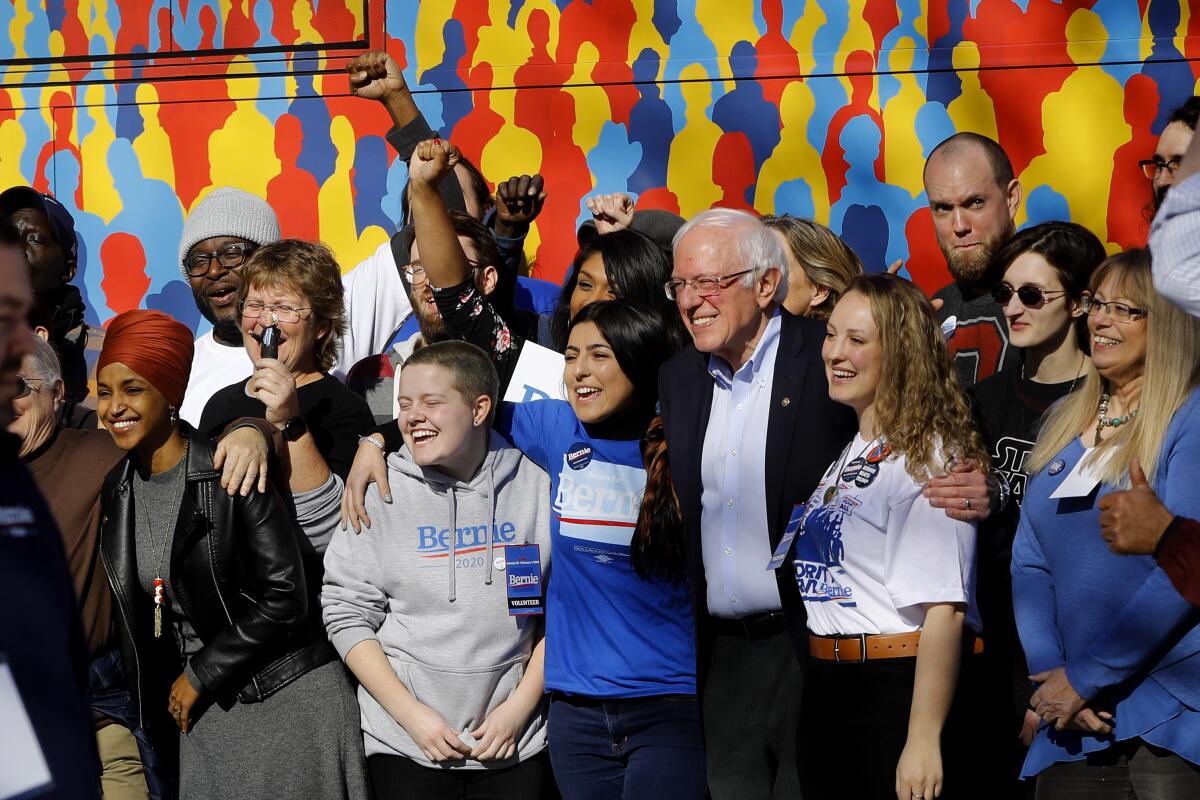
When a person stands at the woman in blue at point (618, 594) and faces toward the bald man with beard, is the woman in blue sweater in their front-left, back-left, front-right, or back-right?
front-right

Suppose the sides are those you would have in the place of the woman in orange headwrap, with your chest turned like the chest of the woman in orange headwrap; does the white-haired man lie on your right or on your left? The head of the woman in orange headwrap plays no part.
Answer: on your left

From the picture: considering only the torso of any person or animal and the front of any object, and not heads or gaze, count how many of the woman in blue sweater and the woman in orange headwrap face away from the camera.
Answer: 0

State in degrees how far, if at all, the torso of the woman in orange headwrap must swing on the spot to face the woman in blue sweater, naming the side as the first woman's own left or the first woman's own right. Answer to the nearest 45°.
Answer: approximately 90° to the first woman's own left

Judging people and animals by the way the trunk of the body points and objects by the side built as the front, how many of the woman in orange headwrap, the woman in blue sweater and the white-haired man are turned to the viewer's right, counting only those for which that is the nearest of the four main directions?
0

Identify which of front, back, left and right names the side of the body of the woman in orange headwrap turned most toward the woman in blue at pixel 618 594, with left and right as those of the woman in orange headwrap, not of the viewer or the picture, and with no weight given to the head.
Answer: left

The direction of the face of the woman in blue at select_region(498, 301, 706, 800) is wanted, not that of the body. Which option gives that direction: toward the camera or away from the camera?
toward the camera

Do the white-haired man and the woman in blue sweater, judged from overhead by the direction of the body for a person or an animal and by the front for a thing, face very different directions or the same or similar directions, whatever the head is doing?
same or similar directions

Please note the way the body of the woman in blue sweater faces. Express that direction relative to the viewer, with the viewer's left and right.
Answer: facing the viewer and to the left of the viewer

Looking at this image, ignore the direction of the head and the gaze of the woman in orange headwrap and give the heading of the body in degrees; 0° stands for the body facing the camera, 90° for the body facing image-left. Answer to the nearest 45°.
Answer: approximately 45°

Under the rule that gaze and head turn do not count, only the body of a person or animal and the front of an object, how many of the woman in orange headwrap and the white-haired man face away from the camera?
0

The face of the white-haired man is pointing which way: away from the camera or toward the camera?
toward the camera

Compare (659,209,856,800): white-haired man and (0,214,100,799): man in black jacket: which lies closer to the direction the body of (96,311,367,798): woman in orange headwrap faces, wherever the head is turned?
the man in black jacket
